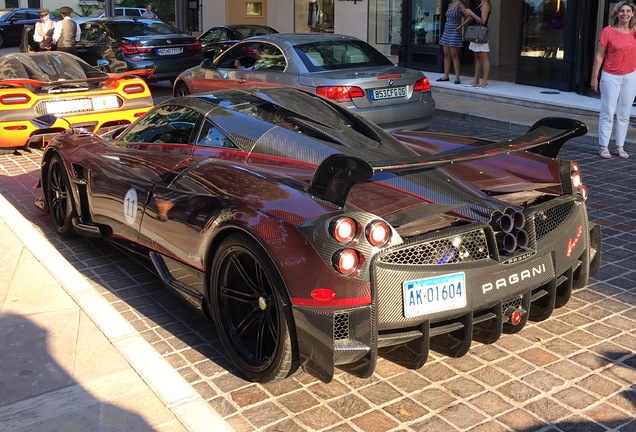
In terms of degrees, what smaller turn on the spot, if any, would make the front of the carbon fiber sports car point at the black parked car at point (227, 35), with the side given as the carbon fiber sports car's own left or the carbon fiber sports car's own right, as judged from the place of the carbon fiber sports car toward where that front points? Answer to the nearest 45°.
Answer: approximately 45° to the carbon fiber sports car's own right

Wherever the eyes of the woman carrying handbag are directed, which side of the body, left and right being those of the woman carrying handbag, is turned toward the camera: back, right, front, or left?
left

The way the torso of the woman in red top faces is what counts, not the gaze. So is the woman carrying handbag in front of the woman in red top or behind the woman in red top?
behind

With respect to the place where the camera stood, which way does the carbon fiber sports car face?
facing away from the viewer and to the left of the viewer

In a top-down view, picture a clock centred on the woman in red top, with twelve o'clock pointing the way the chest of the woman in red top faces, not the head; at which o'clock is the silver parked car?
The silver parked car is roughly at 3 o'clock from the woman in red top.

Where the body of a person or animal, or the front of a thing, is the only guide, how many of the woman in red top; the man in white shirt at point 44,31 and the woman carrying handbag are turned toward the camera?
2

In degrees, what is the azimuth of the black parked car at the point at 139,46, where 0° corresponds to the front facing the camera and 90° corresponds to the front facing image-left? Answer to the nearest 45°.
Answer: approximately 135°

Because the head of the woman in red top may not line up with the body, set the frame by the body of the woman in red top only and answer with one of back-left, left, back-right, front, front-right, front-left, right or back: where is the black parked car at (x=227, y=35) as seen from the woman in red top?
back-right
